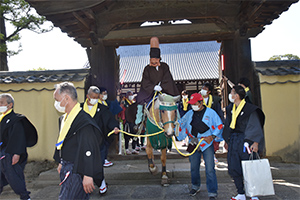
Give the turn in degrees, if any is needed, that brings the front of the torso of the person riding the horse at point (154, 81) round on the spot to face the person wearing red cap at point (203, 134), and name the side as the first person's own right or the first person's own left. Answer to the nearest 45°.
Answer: approximately 45° to the first person's own left

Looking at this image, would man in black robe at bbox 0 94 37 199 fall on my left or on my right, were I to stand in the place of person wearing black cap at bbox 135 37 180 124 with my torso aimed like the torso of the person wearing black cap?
on my right
